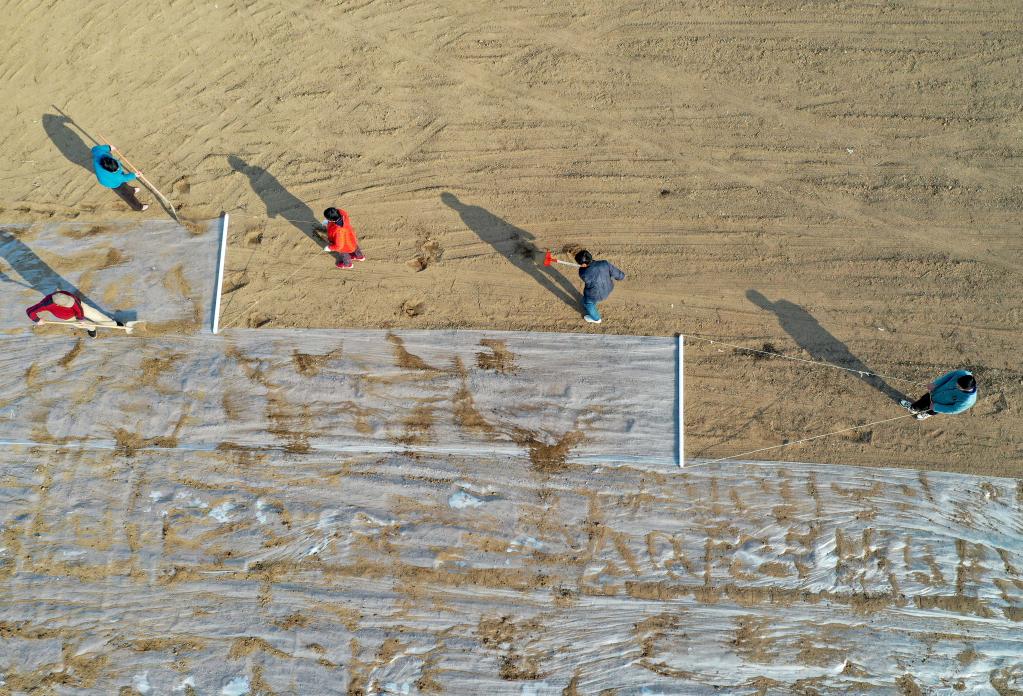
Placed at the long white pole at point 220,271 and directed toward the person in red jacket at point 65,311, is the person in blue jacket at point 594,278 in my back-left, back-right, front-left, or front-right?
back-left

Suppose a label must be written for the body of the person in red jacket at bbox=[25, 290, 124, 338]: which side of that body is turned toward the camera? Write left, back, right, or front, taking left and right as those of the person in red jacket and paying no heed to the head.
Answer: left
